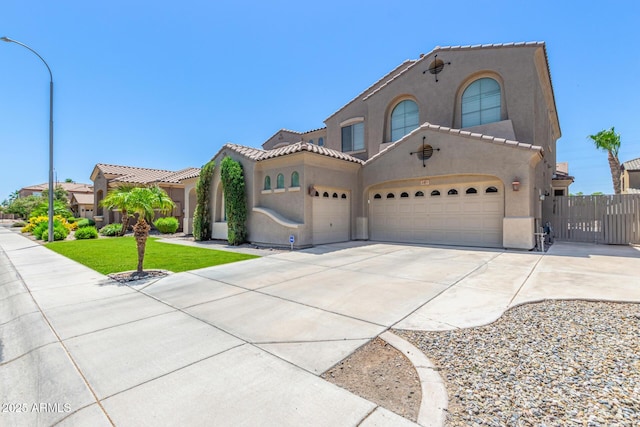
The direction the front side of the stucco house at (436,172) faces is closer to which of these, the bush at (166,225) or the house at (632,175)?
the bush

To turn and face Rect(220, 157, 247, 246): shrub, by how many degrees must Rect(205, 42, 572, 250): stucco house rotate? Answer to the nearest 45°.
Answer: approximately 45° to its right

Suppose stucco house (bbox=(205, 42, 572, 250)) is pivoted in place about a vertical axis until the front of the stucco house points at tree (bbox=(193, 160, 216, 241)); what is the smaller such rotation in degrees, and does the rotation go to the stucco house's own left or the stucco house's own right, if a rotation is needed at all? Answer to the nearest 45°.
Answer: approximately 45° to the stucco house's own right

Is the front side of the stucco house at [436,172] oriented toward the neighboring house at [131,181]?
no

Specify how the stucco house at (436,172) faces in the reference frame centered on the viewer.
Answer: facing the viewer and to the left of the viewer

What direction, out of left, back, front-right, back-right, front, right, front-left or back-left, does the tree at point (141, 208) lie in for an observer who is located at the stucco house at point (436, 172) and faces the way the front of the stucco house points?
front

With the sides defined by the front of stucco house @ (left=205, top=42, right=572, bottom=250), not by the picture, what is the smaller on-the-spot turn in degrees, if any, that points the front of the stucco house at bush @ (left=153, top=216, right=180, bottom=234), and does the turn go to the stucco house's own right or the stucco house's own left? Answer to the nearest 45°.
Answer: approximately 45° to the stucco house's own right

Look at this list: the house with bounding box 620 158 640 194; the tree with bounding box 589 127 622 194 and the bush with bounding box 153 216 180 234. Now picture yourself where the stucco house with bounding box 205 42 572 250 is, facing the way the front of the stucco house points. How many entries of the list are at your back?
2

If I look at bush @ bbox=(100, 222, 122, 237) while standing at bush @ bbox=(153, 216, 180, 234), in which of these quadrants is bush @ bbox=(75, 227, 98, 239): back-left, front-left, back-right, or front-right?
front-left

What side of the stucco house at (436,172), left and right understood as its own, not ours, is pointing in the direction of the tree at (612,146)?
back

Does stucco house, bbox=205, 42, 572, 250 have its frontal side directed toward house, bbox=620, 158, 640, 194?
no

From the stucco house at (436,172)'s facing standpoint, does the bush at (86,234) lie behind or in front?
in front

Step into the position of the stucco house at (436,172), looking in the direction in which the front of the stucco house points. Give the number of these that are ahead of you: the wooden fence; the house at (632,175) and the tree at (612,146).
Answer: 0

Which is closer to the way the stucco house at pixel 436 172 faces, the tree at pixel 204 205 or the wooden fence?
the tree

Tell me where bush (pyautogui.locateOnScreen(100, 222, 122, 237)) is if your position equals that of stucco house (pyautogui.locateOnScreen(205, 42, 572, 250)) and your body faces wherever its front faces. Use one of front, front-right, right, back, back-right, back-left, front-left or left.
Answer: front-right
